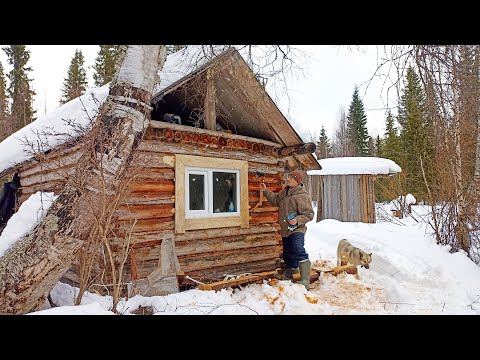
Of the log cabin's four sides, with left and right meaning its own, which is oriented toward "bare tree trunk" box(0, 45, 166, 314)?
right

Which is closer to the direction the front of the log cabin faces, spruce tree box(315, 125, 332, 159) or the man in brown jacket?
the man in brown jacket

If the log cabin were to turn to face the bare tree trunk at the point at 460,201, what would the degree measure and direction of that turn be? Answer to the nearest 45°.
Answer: approximately 45° to its left

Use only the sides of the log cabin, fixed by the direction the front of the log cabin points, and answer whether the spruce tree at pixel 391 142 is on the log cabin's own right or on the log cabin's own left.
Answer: on the log cabin's own left

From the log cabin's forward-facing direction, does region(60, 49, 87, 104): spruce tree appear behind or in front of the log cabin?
behind

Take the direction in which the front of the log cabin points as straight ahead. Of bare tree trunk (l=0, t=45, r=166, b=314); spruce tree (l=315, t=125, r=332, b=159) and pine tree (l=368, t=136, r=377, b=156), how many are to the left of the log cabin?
2

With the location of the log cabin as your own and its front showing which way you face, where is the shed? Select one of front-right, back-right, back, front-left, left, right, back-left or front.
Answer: left

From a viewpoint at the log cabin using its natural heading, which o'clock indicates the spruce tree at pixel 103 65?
The spruce tree is roughly at 7 o'clock from the log cabin.

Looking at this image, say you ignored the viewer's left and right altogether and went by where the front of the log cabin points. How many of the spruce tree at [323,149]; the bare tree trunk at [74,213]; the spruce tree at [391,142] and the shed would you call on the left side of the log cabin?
3

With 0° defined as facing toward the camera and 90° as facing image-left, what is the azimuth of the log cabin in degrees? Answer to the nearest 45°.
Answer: approximately 315°

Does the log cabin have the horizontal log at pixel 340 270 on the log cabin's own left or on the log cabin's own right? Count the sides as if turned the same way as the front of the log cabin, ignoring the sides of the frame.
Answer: on the log cabin's own left

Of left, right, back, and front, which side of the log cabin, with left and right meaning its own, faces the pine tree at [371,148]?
left
